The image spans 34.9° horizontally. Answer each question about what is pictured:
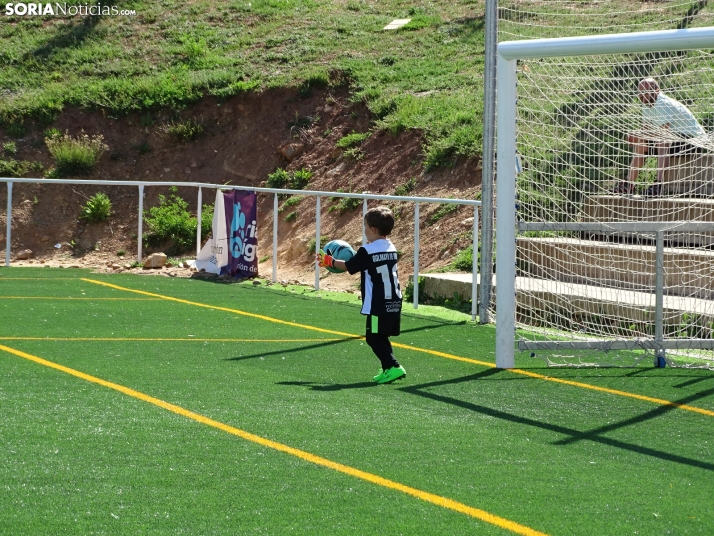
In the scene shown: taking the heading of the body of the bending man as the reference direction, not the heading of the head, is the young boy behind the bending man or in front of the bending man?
in front

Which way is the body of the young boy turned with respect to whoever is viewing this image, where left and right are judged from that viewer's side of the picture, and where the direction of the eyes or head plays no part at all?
facing away from the viewer and to the left of the viewer

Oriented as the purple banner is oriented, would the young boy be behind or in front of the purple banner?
in front

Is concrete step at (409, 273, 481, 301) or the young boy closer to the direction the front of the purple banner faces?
the young boy

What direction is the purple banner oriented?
toward the camera

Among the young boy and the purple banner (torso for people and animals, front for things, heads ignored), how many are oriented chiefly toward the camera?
1

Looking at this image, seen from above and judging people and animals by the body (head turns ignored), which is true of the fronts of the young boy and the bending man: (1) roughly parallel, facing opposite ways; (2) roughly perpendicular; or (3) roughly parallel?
roughly perpendicular

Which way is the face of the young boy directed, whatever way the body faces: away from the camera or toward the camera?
away from the camera
